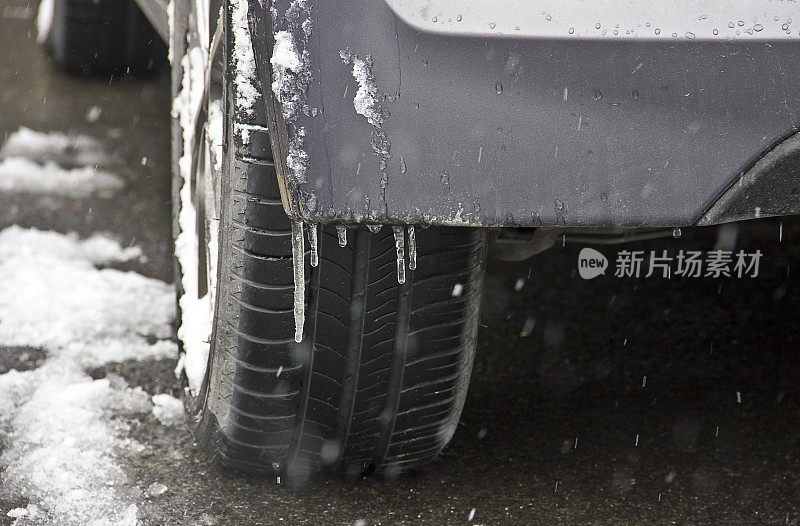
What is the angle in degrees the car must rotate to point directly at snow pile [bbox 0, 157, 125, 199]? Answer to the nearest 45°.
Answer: approximately 45° to its left

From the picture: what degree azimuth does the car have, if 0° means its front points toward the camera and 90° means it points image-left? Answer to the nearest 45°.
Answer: approximately 180°
